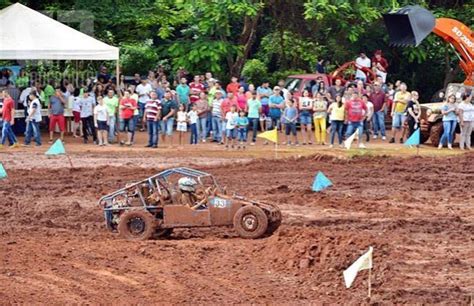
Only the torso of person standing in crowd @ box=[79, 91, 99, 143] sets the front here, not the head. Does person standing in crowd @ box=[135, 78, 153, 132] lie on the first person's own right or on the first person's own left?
on the first person's own left

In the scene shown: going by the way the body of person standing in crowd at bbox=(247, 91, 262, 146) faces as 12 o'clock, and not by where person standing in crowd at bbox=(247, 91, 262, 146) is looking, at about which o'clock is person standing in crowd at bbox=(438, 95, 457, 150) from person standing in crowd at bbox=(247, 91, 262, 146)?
person standing in crowd at bbox=(438, 95, 457, 150) is roughly at 9 o'clock from person standing in crowd at bbox=(247, 91, 262, 146).

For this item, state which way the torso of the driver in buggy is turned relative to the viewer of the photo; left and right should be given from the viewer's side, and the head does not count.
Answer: facing to the right of the viewer

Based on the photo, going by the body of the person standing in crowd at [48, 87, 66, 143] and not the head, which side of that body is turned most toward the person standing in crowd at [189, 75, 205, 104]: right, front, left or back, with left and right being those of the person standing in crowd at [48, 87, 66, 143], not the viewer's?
left

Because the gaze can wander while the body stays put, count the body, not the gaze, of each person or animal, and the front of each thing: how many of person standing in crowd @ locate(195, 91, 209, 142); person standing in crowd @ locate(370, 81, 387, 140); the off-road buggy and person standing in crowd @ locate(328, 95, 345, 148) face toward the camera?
3

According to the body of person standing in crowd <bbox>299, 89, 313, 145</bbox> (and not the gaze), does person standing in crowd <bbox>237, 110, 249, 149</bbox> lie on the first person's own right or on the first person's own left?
on the first person's own right

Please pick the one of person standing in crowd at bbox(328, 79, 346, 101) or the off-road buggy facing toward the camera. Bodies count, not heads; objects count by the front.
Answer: the person standing in crowd

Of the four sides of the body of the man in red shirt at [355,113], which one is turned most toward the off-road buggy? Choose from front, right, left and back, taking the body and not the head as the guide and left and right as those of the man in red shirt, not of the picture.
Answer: front

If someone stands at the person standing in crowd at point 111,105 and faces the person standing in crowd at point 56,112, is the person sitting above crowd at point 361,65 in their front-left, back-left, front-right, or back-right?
back-right

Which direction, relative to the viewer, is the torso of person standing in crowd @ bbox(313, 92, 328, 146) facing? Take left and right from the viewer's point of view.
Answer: facing the viewer

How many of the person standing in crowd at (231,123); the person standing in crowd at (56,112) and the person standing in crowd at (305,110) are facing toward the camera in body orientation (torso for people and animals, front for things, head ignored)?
3

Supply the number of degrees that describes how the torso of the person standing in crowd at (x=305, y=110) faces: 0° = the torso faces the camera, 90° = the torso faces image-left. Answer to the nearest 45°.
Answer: approximately 0°

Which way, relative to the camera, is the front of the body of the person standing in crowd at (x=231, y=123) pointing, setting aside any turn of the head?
toward the camera

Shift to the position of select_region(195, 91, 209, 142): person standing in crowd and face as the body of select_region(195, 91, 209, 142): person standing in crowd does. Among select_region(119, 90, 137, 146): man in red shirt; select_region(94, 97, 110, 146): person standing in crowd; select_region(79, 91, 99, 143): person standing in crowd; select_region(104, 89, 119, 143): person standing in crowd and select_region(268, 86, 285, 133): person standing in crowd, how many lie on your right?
4

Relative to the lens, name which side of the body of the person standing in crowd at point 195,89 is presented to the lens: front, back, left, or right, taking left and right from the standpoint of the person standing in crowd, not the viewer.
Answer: front
